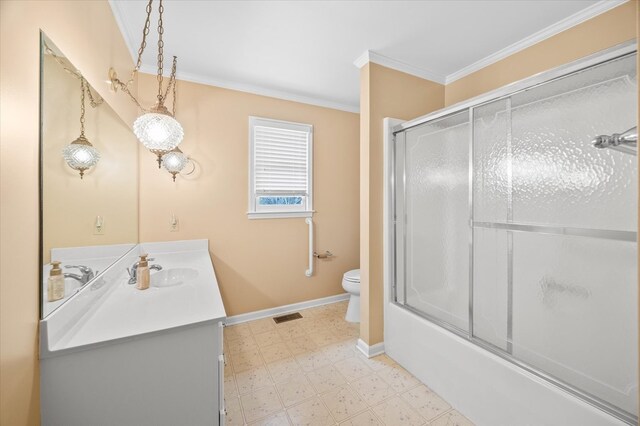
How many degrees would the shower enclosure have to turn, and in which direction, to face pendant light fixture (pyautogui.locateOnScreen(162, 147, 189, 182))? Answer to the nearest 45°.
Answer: approximately 45° to its right

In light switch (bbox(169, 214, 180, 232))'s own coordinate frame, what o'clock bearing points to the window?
The window is roughly at 9 o'clock from the light switch.

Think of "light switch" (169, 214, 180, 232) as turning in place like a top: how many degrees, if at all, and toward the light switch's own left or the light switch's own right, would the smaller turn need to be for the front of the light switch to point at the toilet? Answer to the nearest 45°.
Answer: approximately 90° to the light switch's own left

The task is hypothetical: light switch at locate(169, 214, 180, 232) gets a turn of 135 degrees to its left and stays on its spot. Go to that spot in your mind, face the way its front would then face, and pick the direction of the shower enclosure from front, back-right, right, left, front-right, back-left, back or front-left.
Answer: right

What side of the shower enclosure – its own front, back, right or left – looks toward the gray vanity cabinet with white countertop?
front

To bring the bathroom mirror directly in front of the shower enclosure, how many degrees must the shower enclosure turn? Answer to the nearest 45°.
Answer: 0° — it already faces it

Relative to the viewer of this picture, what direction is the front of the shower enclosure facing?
facing the viewer and to the left of the viewer

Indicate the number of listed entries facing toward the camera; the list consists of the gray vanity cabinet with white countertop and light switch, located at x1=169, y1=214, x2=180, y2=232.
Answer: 1

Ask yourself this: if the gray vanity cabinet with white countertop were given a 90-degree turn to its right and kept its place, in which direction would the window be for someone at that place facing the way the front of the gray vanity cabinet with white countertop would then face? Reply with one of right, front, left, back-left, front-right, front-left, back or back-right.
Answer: back-left

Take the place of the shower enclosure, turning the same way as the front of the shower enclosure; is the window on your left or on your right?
on your right

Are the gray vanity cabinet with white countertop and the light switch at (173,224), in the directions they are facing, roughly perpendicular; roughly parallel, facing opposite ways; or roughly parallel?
roughly perpendicular

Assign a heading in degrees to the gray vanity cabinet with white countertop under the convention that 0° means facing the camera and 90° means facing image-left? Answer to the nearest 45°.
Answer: approximately 270°
